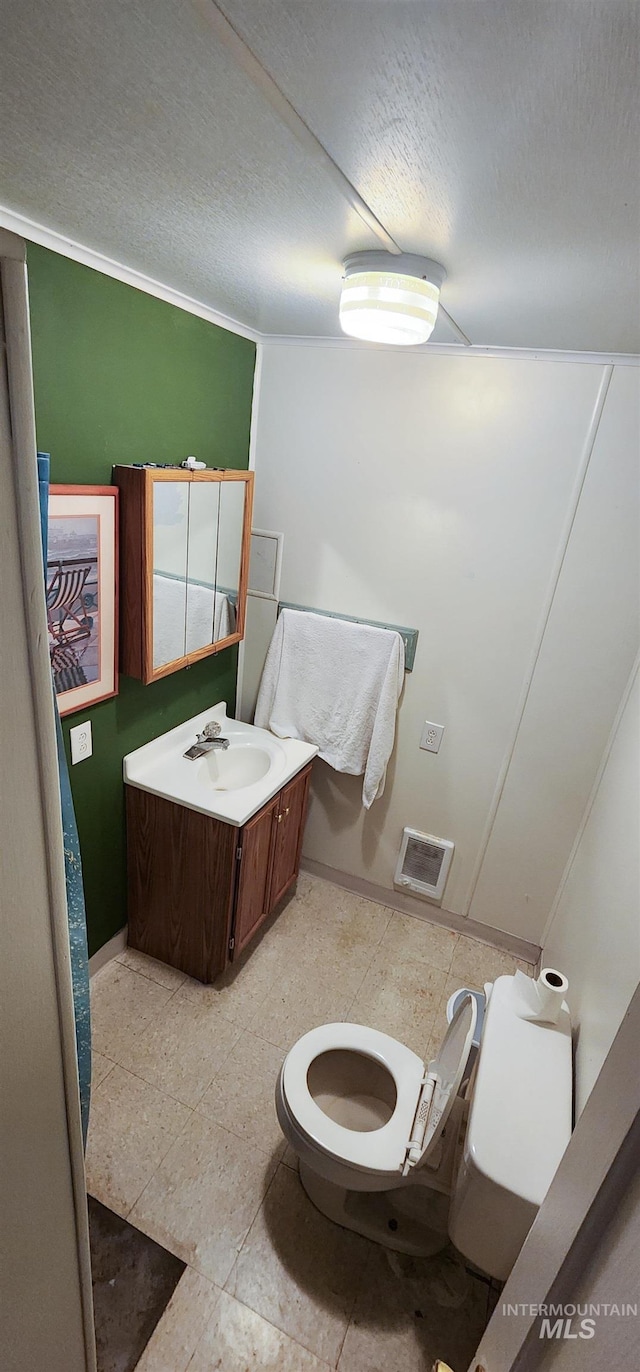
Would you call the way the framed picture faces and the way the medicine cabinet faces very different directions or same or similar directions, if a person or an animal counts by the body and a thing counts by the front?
same or similar directions

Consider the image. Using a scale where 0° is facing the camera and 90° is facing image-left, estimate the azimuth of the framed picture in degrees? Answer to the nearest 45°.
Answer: approximately 315°

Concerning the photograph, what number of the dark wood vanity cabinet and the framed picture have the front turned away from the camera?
0

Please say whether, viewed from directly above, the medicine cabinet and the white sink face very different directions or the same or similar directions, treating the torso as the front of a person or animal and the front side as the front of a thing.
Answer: same or similar directions

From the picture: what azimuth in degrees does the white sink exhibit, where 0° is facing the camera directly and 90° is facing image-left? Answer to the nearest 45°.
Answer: approximately 315°

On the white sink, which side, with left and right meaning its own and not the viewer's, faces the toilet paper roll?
front

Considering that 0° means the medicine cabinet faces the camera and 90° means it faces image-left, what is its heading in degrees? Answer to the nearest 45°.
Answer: approximately 315°

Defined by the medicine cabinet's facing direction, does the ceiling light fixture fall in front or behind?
in front

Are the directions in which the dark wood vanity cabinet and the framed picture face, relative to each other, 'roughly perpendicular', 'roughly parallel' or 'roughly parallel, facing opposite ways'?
roughly parallel

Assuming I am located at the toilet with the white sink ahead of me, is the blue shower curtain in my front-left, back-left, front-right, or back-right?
front-left

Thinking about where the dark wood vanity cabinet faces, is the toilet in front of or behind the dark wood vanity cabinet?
in front

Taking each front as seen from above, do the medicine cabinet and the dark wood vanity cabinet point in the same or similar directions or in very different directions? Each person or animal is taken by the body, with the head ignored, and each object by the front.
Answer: same or similar directions

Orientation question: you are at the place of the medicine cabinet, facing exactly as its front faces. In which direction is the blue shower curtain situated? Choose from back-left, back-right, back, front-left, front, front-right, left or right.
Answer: front-right

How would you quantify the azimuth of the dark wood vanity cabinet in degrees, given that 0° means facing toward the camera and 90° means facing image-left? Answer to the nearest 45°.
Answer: approximately 315°

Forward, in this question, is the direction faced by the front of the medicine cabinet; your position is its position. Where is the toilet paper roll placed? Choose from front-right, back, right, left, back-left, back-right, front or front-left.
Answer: front

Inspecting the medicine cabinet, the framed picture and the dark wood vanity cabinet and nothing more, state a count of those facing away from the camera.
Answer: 0

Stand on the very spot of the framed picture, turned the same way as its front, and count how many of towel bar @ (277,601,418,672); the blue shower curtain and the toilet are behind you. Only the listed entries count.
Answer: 0

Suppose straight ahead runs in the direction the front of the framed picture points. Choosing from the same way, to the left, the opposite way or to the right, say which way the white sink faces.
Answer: the same way
